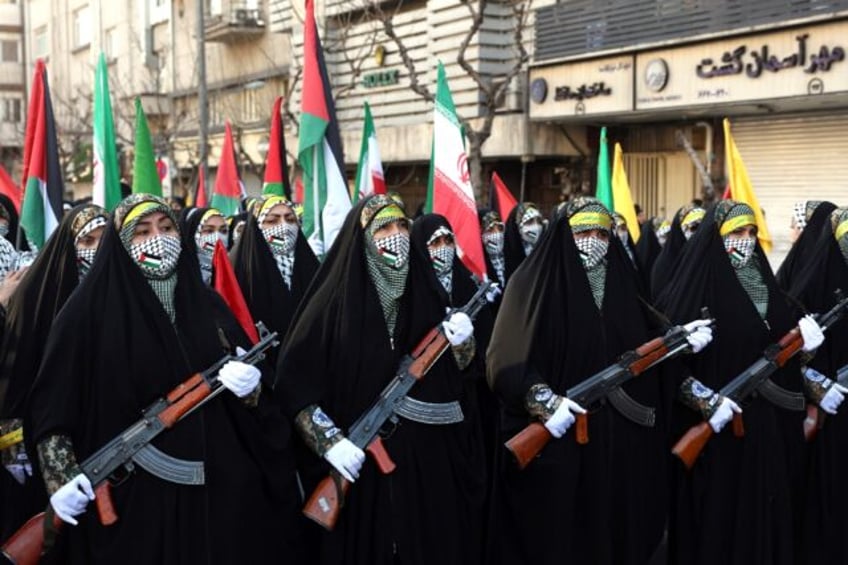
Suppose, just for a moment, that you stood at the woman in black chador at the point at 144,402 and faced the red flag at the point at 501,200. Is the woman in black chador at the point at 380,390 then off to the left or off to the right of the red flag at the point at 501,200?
right

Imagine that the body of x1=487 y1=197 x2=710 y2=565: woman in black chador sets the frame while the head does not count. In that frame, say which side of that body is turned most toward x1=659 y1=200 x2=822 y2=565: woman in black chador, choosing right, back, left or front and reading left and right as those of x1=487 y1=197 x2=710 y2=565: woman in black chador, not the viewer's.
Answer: left

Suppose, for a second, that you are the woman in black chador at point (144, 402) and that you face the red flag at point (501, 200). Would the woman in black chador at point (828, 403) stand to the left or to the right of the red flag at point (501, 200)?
right

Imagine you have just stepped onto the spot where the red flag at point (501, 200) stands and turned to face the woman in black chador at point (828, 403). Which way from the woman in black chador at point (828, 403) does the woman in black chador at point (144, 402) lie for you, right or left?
right

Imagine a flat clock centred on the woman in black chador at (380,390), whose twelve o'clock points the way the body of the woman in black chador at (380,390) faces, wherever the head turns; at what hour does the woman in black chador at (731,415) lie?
the woman in black chador at (731,415) is roughly at 10 o'clock from the woman in black chador at (380,390).
